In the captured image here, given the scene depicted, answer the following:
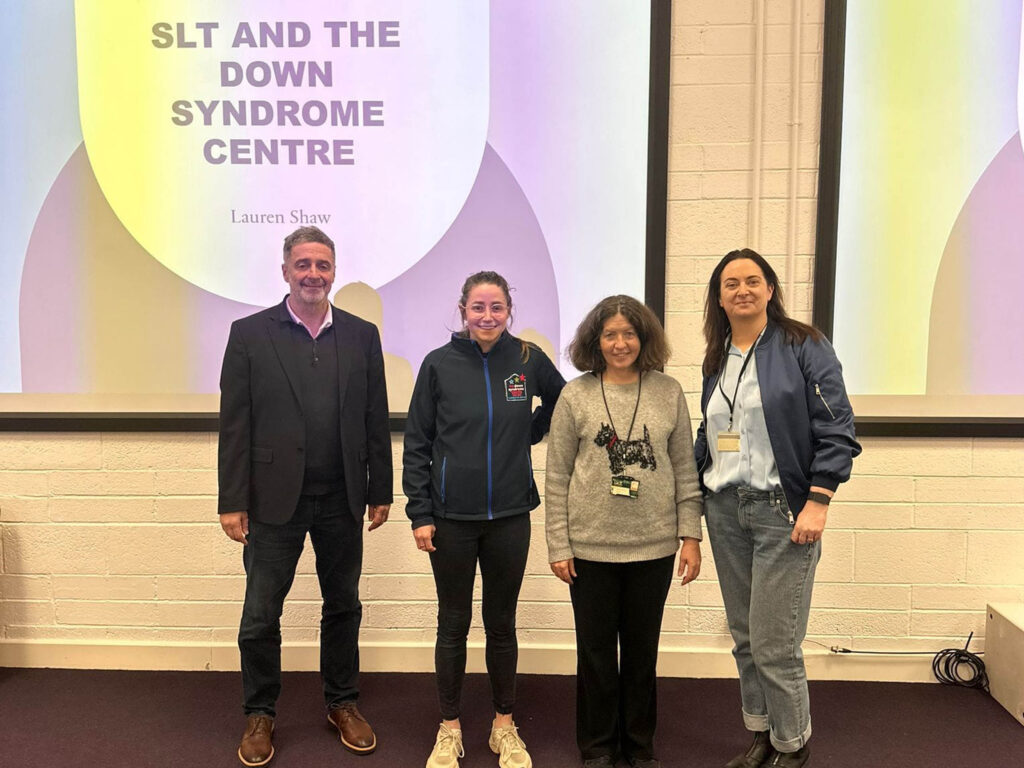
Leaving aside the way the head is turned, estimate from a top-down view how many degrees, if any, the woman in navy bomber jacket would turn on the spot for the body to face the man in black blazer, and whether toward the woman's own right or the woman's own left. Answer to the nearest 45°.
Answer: approximately 45° to the woman's own right

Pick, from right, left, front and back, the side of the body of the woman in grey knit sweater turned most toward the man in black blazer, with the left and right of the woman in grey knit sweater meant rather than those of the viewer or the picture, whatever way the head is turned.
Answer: right

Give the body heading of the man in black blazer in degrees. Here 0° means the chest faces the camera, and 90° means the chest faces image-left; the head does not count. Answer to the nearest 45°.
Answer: approximately 0°

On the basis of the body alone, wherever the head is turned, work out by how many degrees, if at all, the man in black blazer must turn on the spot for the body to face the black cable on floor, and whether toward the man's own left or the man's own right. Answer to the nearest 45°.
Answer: approximately 90° to the man's own left

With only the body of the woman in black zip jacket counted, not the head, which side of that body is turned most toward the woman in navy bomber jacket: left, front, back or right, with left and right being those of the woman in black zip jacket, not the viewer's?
left

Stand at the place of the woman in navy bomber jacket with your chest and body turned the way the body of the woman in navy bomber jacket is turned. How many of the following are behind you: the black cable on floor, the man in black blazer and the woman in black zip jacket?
1

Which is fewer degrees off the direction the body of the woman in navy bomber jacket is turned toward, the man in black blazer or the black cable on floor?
the man in black blazer

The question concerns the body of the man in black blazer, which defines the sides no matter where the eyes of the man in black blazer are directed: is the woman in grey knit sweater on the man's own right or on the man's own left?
on the man's own left
